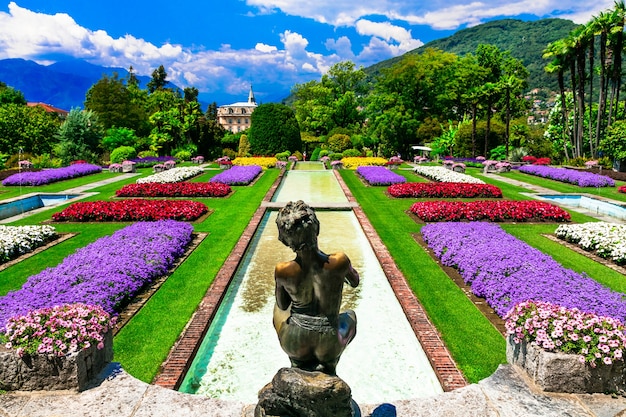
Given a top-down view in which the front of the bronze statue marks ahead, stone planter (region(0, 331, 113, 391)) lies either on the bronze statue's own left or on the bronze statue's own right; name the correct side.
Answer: on the bronze statue's own left

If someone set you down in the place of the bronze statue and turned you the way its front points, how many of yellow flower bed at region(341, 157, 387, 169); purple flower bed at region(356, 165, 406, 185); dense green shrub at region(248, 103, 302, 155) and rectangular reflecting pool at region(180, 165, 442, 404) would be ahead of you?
4

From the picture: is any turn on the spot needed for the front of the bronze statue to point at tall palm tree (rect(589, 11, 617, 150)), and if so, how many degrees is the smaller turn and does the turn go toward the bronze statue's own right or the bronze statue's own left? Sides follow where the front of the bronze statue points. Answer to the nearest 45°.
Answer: approximately 45° to the bronze statue's own right

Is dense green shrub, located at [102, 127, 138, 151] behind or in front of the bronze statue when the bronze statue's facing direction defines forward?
in front

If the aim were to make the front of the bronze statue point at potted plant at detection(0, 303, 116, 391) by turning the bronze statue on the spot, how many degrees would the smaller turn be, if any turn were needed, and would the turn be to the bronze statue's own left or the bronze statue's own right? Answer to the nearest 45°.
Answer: approximately 90° to the bronze statue's own left

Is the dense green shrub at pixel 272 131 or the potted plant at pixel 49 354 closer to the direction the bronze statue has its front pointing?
the dense green shrub

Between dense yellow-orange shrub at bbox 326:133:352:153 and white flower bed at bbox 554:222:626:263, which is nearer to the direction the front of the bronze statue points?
the dense yellow-orange shrub

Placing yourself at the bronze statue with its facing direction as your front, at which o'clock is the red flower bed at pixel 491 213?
The red flower bed is roughly at 1 o'clock from the bronze statue.

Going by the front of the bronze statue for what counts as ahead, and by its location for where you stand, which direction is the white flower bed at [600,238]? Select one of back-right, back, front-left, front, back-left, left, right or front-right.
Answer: front-right

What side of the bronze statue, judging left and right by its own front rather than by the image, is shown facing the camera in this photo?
back
